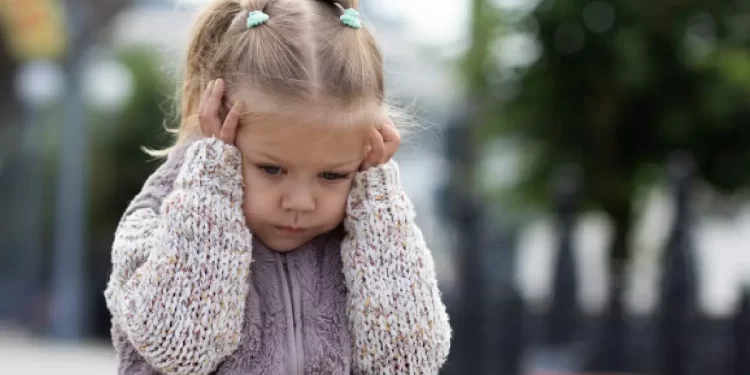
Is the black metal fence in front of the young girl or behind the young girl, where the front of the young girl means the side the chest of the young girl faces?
behind

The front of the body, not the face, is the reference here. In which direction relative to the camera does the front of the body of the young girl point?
toward the camera
